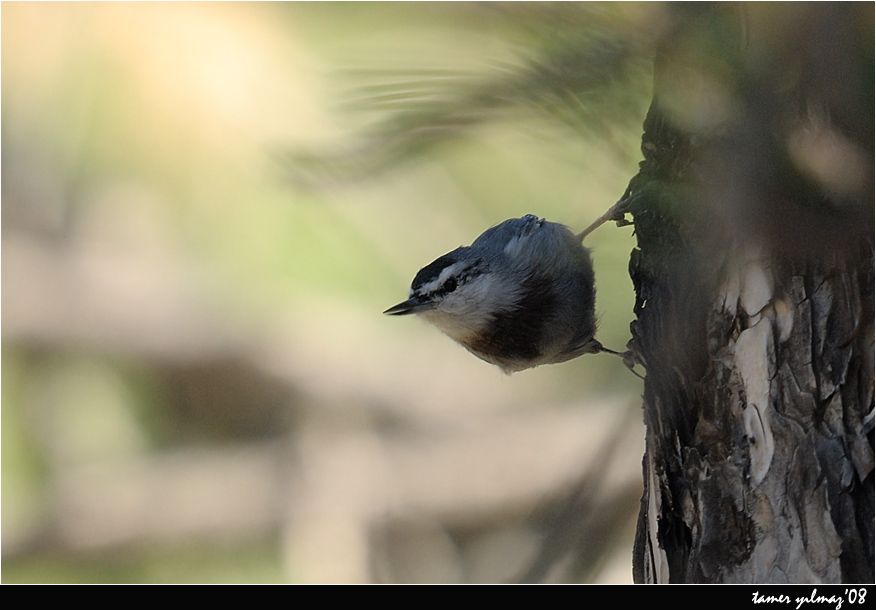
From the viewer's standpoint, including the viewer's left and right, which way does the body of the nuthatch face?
facing the viewer and to the left of the viewer
